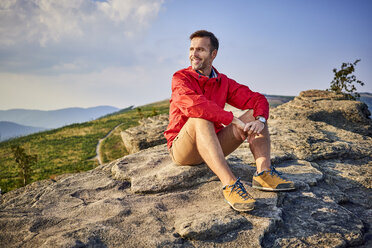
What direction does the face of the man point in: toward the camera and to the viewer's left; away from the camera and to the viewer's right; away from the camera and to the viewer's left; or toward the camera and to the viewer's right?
toward the camera and to the viewer's left

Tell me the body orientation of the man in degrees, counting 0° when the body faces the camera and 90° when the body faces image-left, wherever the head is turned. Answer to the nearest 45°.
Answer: approximately 315°
